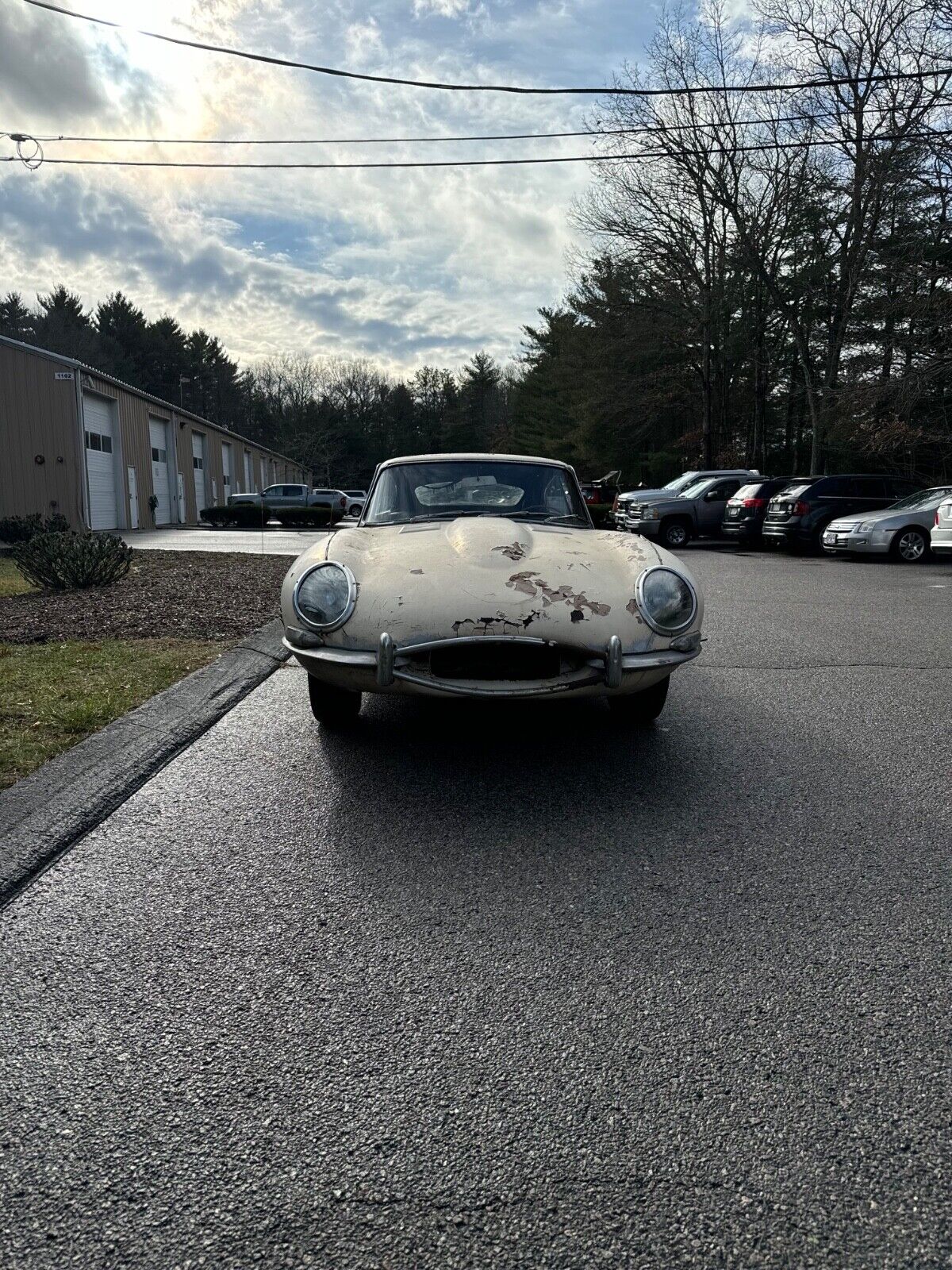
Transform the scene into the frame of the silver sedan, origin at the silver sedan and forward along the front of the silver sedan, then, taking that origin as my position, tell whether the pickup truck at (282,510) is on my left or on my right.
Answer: on my right

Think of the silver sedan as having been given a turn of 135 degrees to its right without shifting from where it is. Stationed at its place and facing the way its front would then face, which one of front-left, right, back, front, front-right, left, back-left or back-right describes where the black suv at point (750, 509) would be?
front-left

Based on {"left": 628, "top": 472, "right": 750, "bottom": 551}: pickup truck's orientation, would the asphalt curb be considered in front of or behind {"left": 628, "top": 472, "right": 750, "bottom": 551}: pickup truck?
in front

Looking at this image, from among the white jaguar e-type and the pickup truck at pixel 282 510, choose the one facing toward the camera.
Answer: the white jaguar e-type

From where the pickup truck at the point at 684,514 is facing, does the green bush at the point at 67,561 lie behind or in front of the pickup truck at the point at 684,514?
in front

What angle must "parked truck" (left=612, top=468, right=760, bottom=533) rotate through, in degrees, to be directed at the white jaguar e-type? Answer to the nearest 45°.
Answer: approximately 45° to its left

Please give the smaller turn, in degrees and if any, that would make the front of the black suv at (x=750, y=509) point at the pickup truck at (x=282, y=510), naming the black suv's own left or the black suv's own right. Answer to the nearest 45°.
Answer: approximately 90° to the black suv's own left

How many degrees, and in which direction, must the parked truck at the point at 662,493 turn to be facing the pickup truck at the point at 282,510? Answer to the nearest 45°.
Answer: approximately 90° to its right

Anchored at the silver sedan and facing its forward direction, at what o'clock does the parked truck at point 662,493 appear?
The parked truck is roughly at 3 o'clock from the silver sedan.

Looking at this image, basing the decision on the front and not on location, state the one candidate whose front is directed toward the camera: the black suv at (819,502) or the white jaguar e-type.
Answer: the white jaguar e-type

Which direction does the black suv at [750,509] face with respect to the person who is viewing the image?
facing away from the viewer and to the right of the viewer

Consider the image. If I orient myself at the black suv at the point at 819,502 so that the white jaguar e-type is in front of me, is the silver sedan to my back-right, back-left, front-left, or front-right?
front-left

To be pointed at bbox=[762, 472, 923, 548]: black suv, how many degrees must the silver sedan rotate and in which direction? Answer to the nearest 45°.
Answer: approximately 90° to its right

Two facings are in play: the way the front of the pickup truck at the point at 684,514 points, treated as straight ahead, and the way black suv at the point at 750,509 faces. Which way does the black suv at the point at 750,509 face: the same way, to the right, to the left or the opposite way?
the opposite way
